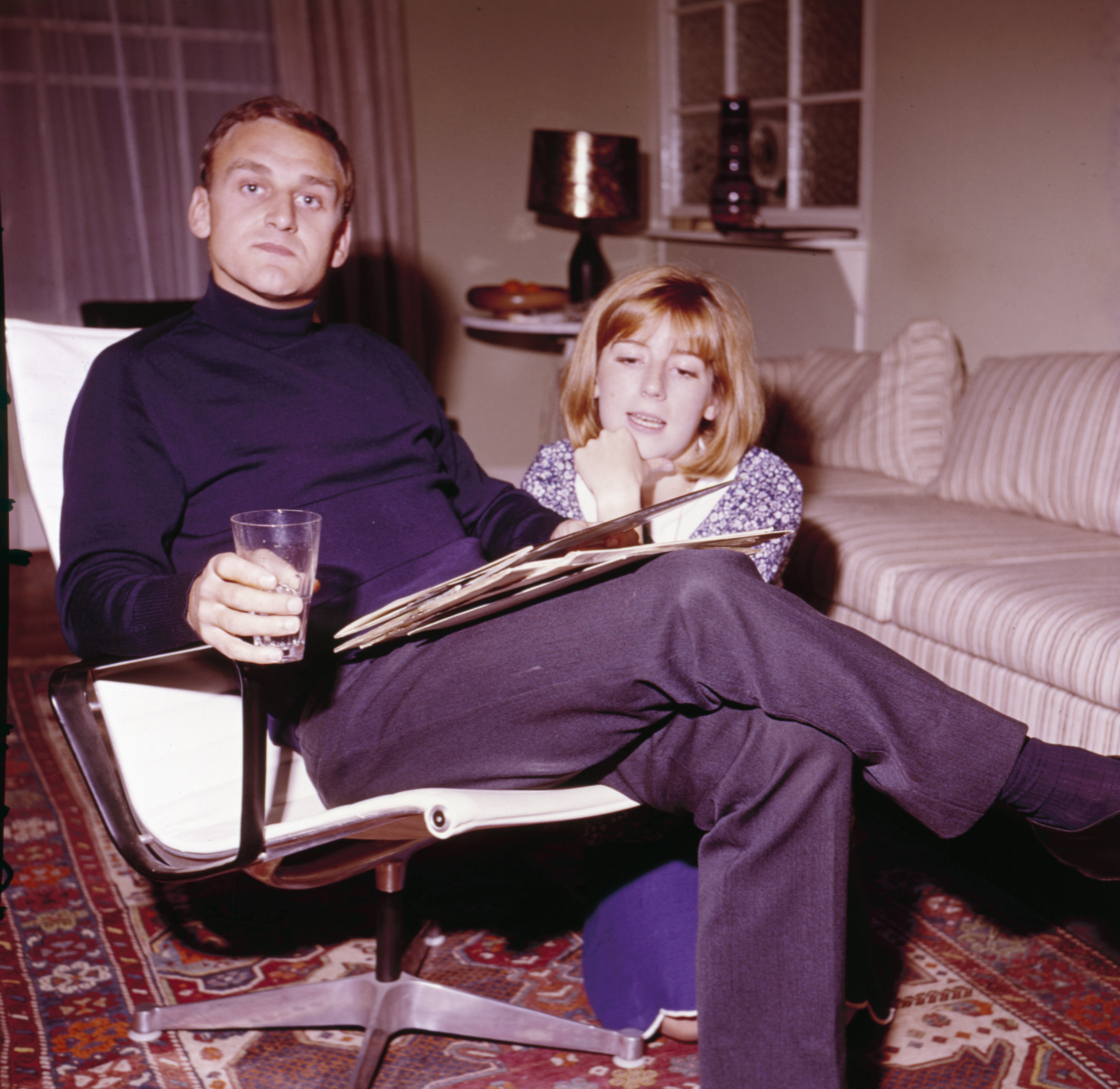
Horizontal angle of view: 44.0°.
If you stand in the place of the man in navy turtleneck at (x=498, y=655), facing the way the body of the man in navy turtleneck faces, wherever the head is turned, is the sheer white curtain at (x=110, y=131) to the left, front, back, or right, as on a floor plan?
back

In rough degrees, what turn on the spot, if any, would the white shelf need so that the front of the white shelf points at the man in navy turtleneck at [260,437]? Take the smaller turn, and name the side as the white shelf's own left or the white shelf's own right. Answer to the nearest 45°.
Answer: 0° — it already faces them

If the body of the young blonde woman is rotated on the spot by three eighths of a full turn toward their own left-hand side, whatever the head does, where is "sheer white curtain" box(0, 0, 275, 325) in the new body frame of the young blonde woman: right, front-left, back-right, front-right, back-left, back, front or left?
left

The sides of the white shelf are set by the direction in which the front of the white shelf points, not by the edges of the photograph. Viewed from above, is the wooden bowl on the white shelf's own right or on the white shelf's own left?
on the white shelf's own right

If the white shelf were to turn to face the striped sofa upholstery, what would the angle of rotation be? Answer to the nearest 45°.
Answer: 0° — it already faces it

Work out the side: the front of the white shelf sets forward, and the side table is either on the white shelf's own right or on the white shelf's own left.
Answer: on the white shelf's own right

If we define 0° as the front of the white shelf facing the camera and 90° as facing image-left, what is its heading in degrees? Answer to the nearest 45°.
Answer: approximately 0°

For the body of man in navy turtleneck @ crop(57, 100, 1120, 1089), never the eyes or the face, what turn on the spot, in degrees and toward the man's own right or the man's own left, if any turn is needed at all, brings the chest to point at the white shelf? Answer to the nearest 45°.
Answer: approximately 135° to the man's own left
